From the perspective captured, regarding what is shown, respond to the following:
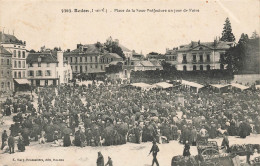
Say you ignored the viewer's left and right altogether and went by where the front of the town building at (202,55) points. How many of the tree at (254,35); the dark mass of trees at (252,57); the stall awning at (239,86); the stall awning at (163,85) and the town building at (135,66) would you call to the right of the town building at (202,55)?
2

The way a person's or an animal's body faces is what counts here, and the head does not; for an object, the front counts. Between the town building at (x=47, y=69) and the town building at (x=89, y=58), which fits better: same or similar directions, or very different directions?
same or similar directions

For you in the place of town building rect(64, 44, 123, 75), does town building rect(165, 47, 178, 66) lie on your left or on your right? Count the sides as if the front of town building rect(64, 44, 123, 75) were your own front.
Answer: on your left

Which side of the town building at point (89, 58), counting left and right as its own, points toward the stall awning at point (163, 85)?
left

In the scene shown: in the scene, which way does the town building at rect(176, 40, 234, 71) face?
toward the camera

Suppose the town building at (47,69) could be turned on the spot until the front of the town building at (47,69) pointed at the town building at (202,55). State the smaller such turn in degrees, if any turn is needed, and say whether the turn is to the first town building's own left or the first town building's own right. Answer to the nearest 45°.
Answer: approximately 90° to the first town building's own left

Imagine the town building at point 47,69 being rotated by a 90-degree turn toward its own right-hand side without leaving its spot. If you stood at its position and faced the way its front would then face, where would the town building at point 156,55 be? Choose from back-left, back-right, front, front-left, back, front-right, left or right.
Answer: back

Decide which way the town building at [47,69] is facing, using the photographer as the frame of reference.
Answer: facing the viewer

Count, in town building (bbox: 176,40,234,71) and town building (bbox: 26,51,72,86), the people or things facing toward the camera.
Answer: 2
